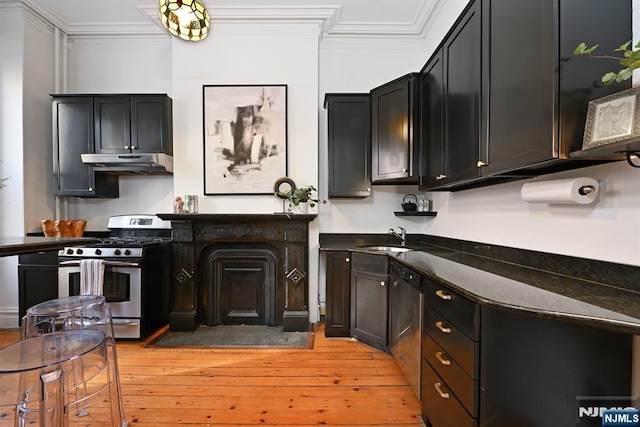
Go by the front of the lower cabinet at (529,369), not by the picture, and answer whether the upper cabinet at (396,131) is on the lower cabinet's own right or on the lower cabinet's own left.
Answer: on the lower cabinet's own right

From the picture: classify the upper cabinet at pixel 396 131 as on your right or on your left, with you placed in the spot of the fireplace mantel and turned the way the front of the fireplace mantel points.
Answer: on your left

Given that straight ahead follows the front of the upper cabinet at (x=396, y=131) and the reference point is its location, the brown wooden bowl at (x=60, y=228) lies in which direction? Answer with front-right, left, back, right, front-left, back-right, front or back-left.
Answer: front-right

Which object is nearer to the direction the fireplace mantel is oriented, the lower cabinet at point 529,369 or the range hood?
the lower cabinet

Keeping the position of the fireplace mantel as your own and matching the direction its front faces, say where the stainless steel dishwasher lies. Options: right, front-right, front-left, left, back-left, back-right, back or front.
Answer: front-left

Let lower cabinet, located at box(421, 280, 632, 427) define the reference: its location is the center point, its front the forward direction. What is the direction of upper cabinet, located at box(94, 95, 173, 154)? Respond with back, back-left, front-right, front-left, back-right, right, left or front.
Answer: front-right

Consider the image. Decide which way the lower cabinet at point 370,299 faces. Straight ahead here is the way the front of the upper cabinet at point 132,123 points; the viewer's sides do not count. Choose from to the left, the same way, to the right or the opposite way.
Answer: to the right

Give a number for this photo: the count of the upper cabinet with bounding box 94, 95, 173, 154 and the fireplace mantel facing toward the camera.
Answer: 2

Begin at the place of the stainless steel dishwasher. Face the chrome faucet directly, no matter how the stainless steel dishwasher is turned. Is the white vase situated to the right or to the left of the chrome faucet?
left

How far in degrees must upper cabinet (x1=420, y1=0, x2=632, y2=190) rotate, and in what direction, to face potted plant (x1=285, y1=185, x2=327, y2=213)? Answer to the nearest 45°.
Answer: approximately 45° to its right

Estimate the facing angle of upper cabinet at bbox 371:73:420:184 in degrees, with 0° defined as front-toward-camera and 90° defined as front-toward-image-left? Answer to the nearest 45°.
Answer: approximately 45°

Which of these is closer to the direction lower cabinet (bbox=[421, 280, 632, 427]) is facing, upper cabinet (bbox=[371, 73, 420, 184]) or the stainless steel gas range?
the stainless steel gas range

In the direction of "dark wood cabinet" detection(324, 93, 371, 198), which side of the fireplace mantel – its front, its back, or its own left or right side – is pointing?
left

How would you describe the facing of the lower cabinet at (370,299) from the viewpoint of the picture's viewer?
facing the viewer and to the left of the viewer

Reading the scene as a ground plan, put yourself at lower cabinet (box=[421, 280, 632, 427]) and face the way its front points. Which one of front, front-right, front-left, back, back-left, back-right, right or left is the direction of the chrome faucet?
right

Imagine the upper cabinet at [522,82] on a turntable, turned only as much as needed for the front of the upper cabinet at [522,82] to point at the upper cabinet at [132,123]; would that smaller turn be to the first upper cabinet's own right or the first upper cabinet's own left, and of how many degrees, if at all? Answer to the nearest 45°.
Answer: approximately 45° to the first upper cabinet's own right
